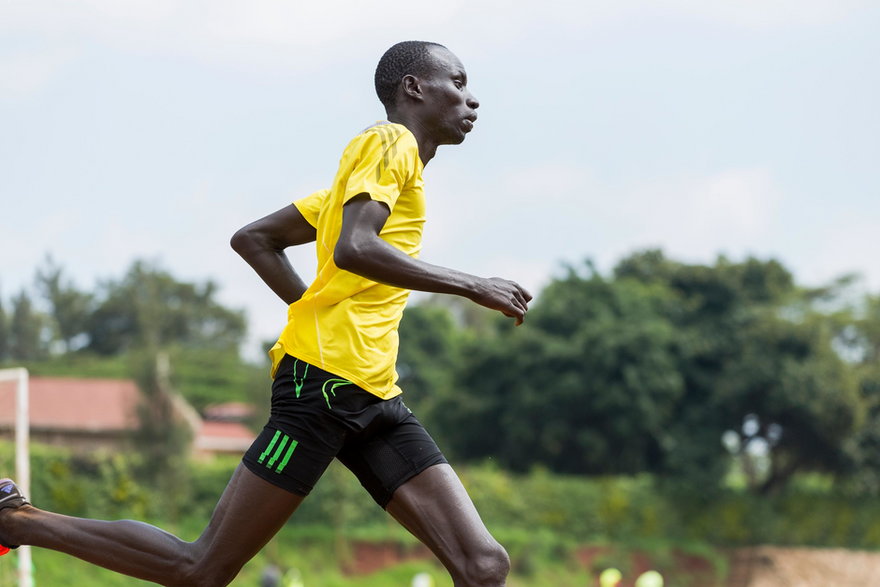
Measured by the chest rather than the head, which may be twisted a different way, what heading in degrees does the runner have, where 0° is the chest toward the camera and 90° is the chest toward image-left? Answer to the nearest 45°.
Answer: approximately 270°

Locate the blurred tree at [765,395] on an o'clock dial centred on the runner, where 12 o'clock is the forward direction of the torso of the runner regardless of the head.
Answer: The blurred tree is roughly at 10 o'clock from the runner.

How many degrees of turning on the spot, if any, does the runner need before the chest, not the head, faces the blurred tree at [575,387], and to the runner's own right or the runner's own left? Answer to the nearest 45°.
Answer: approximately 90° to the runner's own left

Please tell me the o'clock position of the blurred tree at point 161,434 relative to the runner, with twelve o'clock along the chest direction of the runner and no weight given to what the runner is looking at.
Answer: The blurred tree is roughly at 9 o'clock from the runner.

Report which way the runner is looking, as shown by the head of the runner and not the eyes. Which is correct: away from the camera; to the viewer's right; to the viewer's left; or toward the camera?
to the viewer's right
